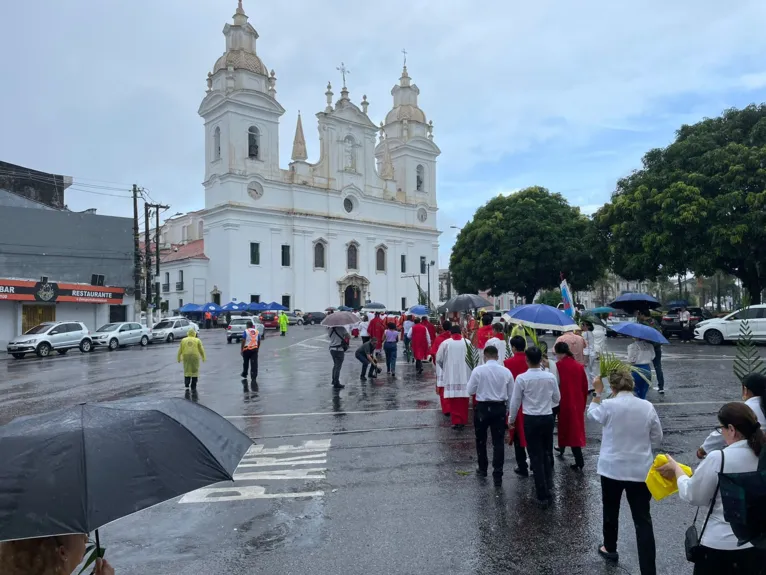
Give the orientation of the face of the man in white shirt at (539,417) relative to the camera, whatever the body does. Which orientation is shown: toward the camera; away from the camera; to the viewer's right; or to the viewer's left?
away from the camera

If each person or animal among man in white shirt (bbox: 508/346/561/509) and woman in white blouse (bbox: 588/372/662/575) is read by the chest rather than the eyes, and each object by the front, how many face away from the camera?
2

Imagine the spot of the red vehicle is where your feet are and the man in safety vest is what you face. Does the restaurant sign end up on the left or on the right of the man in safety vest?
right

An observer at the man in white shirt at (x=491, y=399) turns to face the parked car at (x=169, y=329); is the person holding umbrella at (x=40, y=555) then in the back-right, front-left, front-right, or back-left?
back-left

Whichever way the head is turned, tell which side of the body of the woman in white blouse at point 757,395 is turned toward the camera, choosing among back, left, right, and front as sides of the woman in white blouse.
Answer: left

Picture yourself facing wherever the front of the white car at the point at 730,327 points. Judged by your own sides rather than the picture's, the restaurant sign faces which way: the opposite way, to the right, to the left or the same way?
the opposite way

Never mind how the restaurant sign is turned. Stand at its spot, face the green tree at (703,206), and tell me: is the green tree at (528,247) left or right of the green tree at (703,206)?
left

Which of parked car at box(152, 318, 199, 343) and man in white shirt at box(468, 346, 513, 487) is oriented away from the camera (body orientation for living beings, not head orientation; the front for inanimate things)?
the man in white shirt

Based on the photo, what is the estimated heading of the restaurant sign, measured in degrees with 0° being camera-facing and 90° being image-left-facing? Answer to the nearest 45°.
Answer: approximately 315°

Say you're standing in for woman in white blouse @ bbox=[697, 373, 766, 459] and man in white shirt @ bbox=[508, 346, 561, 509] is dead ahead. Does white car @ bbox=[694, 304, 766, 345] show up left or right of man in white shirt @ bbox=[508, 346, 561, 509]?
right

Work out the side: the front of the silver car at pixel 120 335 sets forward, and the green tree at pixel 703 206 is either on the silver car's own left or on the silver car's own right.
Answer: on the silver car's own left

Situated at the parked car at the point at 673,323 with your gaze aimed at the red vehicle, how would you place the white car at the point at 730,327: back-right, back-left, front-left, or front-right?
back-left
